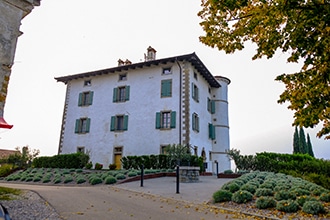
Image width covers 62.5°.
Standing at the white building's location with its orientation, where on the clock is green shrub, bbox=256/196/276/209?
The green shrub is roughly at 10 o'clock from the white building.

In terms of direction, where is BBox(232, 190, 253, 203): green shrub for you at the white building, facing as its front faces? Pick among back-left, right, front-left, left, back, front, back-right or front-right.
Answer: front-left

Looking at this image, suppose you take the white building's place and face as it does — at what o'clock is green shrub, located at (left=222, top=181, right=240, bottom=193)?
The green shrub is roughly at 10 o'clock from the white building.

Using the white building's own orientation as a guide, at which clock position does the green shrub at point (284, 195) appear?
The green shrub is roughly at 10 o'clock from the white building.

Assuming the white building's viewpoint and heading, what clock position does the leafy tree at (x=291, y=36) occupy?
The leafy tree is roughly at 10 o'clock from the white building.

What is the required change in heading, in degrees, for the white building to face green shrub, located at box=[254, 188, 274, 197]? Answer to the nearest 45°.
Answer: approximately 45° to its left

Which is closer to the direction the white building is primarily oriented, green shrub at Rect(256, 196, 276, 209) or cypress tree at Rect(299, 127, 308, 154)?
the green shrub

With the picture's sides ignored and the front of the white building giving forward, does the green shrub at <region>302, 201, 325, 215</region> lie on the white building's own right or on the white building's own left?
on the white building's own left

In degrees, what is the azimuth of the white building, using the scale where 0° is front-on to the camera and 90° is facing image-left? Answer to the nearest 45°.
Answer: approximately 45°
